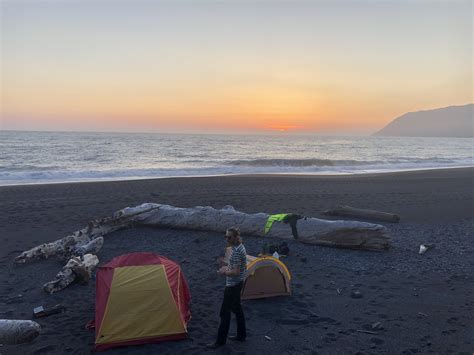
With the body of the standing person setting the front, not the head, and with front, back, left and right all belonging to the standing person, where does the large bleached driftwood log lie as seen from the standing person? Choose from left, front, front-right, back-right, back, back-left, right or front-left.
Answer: right

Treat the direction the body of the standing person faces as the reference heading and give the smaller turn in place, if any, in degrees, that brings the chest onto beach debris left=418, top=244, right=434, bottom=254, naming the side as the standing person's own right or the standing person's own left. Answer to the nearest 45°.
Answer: approximately 135° to the standing person's own right

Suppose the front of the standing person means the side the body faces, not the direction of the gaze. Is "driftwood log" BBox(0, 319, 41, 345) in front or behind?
in front

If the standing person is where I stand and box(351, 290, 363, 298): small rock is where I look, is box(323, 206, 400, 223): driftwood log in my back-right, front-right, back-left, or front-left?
front-left

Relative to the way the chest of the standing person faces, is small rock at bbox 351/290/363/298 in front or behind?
behind

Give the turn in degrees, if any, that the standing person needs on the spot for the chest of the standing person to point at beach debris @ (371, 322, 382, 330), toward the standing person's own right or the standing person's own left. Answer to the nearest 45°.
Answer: approximately 180°

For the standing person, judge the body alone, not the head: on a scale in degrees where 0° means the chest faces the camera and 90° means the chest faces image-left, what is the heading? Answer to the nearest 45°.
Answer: approximately 90°

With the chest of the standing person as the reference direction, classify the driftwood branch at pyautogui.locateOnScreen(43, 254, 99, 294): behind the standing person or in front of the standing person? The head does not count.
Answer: in front

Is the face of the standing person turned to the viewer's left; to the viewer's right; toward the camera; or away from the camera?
to the viewer's left

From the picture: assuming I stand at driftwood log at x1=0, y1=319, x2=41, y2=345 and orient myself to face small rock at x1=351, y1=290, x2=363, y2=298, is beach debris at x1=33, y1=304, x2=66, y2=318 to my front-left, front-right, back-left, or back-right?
front-left

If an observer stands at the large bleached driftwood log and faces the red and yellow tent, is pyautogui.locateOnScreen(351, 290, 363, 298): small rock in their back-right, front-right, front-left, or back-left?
front-left

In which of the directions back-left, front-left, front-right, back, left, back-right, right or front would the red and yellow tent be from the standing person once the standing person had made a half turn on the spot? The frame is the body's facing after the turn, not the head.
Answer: back
